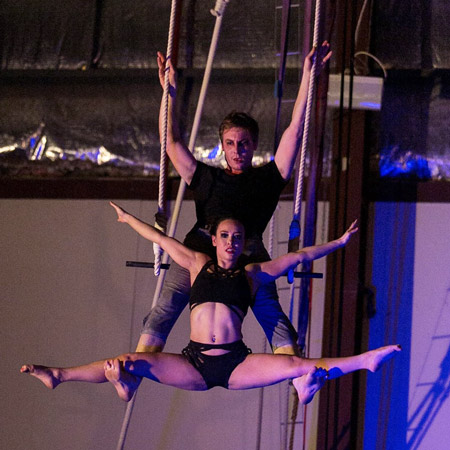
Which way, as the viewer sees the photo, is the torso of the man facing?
toward the camera

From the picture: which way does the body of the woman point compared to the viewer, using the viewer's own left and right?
facing the viewer

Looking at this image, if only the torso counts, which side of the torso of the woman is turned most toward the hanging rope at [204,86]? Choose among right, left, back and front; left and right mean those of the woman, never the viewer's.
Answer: back
